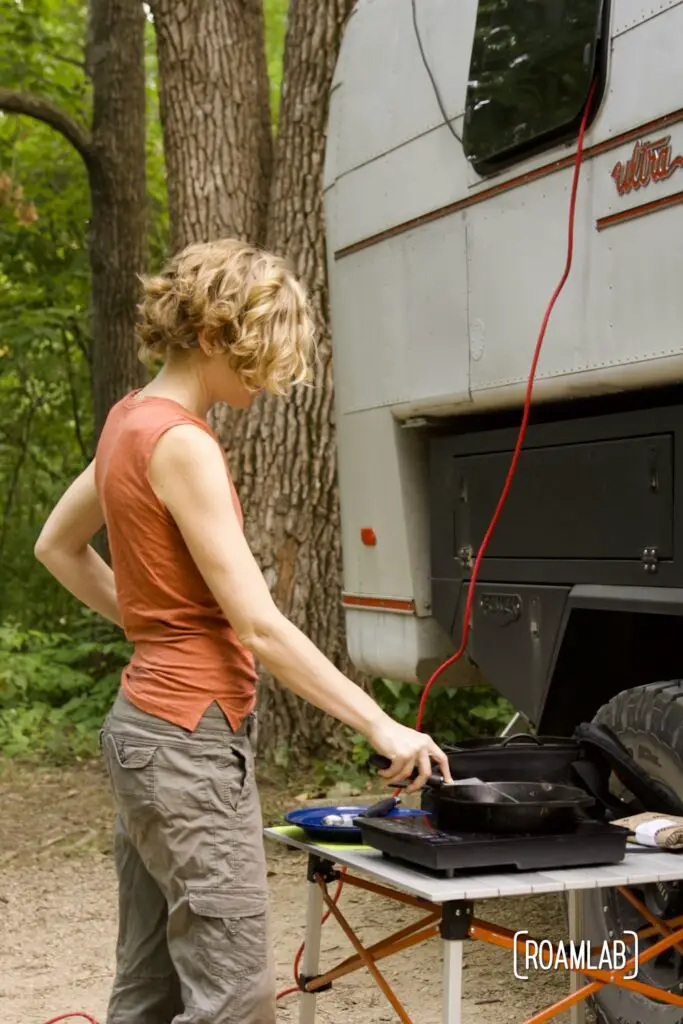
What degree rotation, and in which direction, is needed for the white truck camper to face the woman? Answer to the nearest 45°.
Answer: approximately 90° to its right

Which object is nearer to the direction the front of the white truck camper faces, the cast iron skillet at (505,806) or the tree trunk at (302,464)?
the cast iron skillet

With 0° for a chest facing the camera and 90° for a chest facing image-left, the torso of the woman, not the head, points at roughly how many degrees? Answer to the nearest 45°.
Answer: approximately 225°

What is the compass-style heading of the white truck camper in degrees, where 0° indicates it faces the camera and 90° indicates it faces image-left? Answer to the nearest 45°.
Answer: approximately 315°

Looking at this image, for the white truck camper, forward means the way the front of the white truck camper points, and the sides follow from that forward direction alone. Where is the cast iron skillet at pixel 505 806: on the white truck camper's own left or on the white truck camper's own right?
on the white truck camper's own right

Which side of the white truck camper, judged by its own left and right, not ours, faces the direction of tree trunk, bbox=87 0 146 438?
back

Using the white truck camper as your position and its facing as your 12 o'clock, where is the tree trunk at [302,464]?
The tree trunk is roughly at 7 o'clock from the white truck camper.

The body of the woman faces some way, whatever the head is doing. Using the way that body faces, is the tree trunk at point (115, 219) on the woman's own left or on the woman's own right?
on the woman's own left
